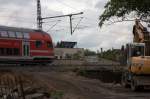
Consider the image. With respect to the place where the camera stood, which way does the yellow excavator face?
facing away from the viewer and to the left of the viewer
